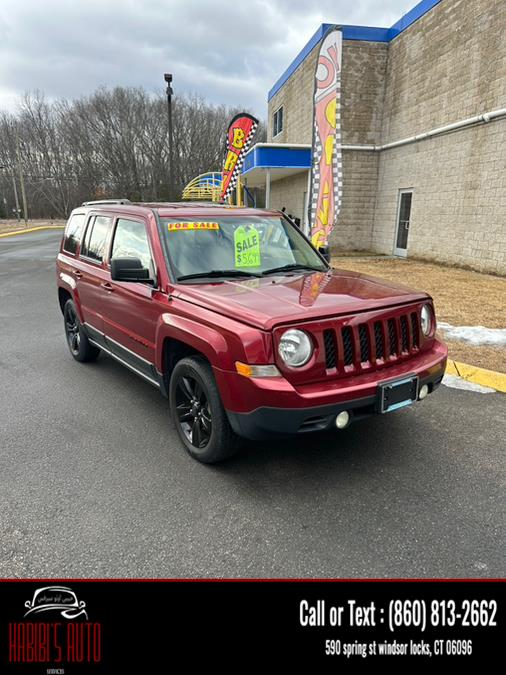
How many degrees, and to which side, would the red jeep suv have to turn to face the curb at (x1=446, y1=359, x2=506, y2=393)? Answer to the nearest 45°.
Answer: approximately 90° to its left

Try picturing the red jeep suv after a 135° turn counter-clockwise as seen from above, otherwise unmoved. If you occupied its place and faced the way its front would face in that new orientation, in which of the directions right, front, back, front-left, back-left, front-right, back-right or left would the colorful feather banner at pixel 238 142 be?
front

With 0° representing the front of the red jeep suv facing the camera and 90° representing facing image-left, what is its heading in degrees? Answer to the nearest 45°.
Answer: approximately 315°

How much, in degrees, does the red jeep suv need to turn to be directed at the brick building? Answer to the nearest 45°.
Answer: approximately 90° to its left

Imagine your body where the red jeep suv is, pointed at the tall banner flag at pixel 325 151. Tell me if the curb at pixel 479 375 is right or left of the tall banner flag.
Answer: right

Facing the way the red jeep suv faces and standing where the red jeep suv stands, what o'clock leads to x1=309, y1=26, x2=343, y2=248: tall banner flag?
The tall banner flag is roughly at 8 o'clock from the red jeep suv.

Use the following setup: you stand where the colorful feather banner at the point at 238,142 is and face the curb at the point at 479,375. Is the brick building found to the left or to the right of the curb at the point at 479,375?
left
